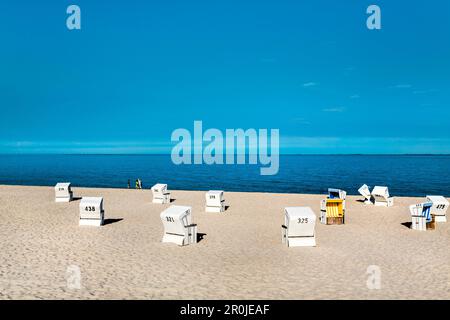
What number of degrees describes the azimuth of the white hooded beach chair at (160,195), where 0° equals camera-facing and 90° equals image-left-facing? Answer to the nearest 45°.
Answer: approximately 225°

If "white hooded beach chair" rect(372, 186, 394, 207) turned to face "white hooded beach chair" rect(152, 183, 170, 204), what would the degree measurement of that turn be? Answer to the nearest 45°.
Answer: approximately 135° to its left

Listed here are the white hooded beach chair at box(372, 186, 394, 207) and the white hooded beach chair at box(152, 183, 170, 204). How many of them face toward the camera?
0

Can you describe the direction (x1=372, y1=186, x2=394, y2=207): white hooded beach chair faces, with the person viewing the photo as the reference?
facing away from the viewer and to the right of the viewer

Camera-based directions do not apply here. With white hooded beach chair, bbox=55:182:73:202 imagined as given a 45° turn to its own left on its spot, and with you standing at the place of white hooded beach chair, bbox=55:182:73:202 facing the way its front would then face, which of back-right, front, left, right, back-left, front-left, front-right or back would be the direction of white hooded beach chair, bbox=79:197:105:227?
back

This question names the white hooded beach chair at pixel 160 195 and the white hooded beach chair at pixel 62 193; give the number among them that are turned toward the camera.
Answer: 0

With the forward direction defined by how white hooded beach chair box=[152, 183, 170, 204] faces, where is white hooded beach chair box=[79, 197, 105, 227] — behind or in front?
behind

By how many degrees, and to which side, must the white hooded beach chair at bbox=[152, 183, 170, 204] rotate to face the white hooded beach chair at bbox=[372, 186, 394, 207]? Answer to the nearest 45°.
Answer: approximately 45° to its right

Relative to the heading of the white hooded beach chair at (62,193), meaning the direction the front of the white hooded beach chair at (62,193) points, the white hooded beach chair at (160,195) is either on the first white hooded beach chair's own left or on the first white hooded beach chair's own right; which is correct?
on the first white hooded beach chair's own right

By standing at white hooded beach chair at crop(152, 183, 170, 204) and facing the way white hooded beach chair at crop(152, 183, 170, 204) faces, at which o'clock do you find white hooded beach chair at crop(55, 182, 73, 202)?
white hooded beach chair at crop(55, 182, 73, 202) is roughly at 8 o'clock from white hooded beach chair at crop(152, 183, 170, 204).

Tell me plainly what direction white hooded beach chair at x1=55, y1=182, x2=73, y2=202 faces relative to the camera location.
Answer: facing away from the viewer and to the right of the viewer
